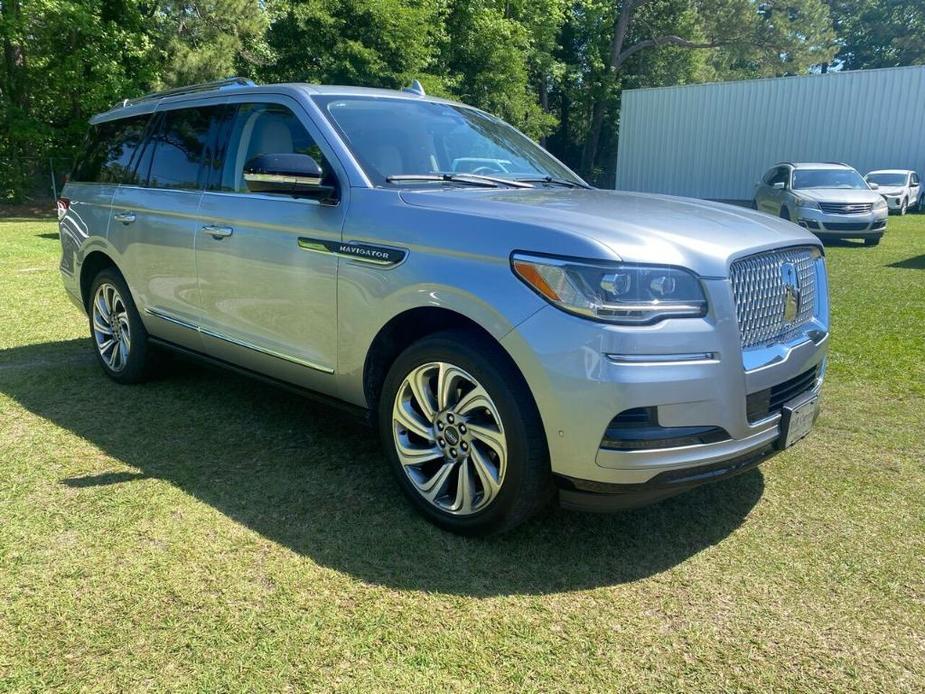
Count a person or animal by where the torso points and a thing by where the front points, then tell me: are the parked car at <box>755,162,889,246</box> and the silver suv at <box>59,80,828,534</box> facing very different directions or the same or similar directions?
same or similar directions

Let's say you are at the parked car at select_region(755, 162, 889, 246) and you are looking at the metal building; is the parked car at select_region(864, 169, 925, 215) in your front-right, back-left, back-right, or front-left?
front-right

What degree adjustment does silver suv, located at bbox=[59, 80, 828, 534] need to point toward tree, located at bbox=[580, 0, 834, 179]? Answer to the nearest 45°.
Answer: approximately 135° to its left

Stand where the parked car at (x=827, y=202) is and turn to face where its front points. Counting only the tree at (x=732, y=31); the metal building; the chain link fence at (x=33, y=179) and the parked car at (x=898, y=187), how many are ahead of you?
0

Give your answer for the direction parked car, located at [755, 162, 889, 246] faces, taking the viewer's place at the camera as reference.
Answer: facing the viewer and to the right of the viewer

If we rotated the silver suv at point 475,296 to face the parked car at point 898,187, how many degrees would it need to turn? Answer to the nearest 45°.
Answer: approximately 90° to its left

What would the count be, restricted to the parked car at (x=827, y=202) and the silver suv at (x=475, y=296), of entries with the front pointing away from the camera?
0

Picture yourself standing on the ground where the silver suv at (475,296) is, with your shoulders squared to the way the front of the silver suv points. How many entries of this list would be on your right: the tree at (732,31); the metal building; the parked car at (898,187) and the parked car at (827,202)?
0

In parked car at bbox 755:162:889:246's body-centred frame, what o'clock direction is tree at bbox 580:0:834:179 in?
The tree is roughly at 7 o'clock from the parked car.

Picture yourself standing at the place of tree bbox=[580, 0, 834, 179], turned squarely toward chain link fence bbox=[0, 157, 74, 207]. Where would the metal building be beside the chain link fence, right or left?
left

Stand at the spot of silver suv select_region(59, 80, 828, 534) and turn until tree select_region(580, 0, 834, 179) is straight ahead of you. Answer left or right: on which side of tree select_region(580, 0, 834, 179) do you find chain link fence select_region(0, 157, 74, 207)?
left

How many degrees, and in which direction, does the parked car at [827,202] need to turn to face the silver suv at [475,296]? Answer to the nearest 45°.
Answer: approximately 45° to its right

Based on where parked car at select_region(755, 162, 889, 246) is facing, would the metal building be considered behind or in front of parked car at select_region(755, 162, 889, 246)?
behind

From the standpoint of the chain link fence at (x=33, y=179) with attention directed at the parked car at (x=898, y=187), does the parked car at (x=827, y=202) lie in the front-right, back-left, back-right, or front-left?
front-right

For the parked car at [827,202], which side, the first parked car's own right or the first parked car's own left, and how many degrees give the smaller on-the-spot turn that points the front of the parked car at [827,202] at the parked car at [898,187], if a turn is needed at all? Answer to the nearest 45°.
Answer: approximately 135° to the first parked car's own left

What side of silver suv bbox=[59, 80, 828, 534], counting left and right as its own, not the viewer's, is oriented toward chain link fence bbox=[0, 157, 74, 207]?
back

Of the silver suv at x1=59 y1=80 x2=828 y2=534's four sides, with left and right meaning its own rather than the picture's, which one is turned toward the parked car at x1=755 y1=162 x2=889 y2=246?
left

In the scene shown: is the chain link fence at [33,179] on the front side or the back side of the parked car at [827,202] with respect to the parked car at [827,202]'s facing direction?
on the back side
